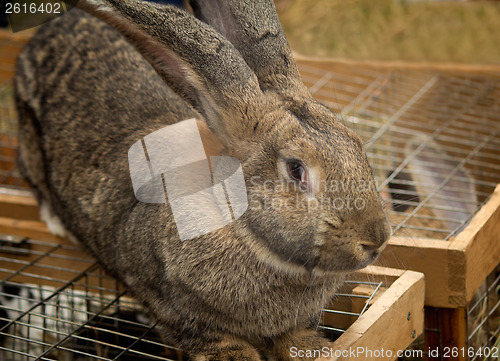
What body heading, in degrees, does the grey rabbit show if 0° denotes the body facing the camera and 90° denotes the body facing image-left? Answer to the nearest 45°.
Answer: approximately 315°
